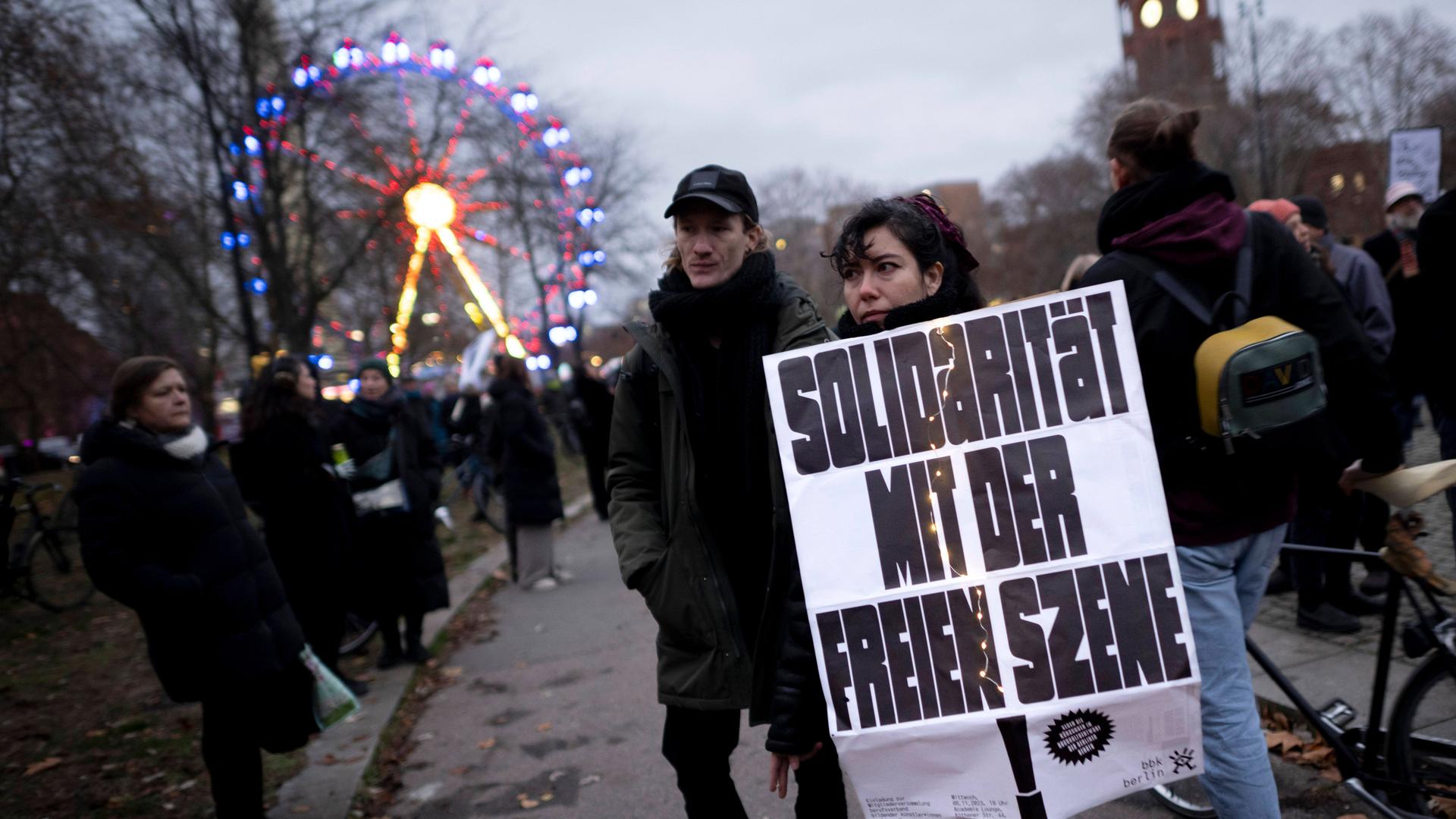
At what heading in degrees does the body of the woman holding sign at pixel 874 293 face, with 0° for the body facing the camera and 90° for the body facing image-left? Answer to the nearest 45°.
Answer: approximately 45°

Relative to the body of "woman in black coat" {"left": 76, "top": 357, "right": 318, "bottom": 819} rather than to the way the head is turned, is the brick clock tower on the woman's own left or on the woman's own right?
on the woman's own left

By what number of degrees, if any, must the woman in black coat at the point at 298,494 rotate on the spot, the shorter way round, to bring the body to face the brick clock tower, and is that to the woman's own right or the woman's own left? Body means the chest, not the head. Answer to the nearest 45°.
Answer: approximately 45° to the woman's own left

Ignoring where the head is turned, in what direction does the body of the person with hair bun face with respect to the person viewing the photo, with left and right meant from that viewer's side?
facing away from the viewer and to the left of the viewer

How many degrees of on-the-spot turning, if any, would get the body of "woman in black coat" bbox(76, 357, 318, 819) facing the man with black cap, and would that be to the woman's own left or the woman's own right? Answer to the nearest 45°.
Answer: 0° — they already face them

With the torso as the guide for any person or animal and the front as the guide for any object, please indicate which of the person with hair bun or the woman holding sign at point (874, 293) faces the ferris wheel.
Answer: the person with hair bun

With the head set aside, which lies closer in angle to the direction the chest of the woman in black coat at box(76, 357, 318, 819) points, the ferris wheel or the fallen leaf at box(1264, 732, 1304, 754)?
the fallen leaf

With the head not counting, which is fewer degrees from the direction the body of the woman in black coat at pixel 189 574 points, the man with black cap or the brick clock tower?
the man with black cap
